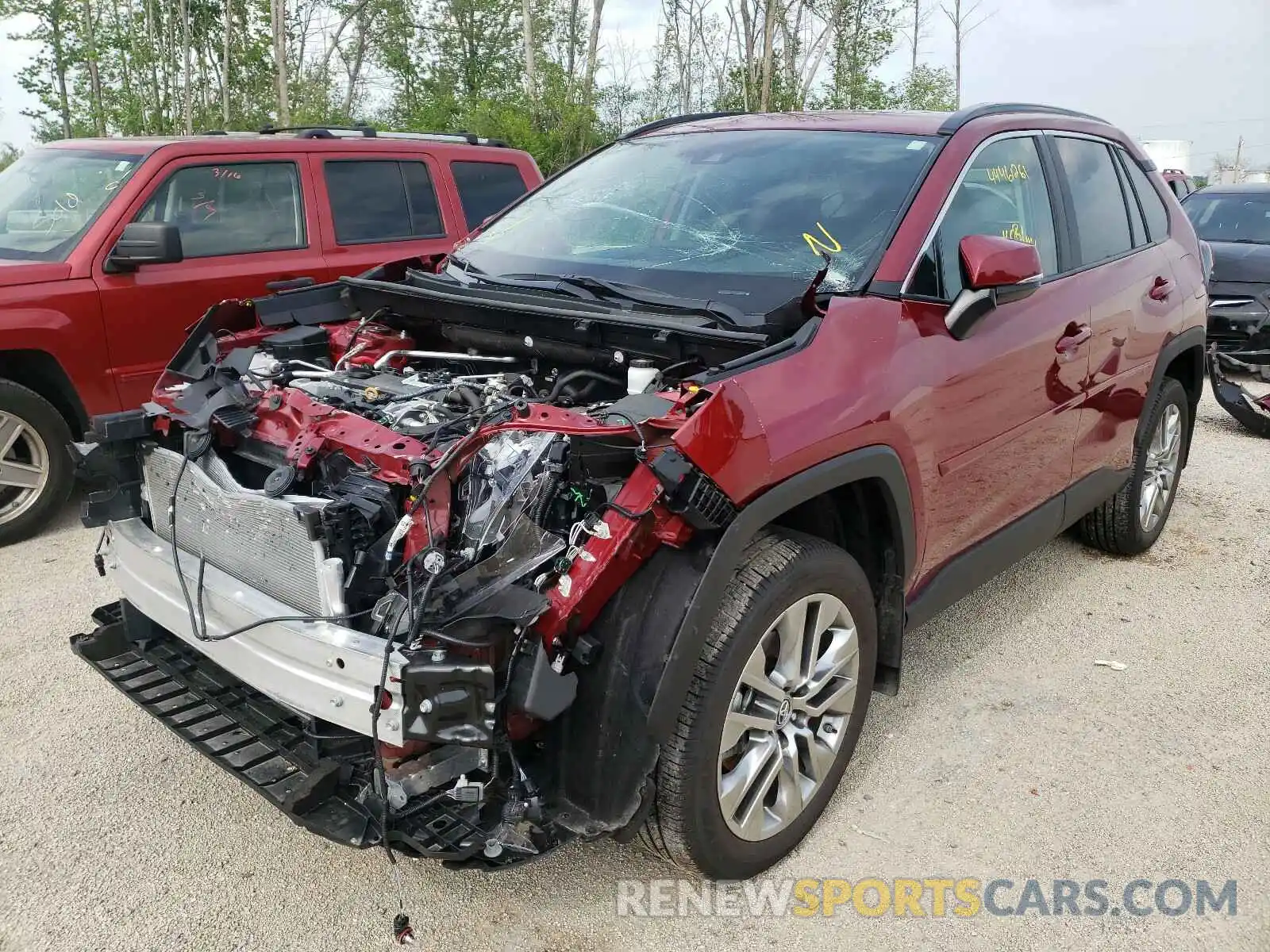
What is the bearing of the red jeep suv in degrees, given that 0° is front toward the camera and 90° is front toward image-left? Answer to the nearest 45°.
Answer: approximately 45°

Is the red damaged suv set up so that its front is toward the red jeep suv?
no

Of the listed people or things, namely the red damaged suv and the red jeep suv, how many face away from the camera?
0

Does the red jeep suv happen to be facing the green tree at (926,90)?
no

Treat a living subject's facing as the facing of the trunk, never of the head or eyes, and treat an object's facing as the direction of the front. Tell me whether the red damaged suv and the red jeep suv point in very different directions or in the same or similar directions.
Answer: same or similar directions

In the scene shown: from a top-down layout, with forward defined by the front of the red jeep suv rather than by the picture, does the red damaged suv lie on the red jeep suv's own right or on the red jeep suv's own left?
on the red jeep suv's own left
